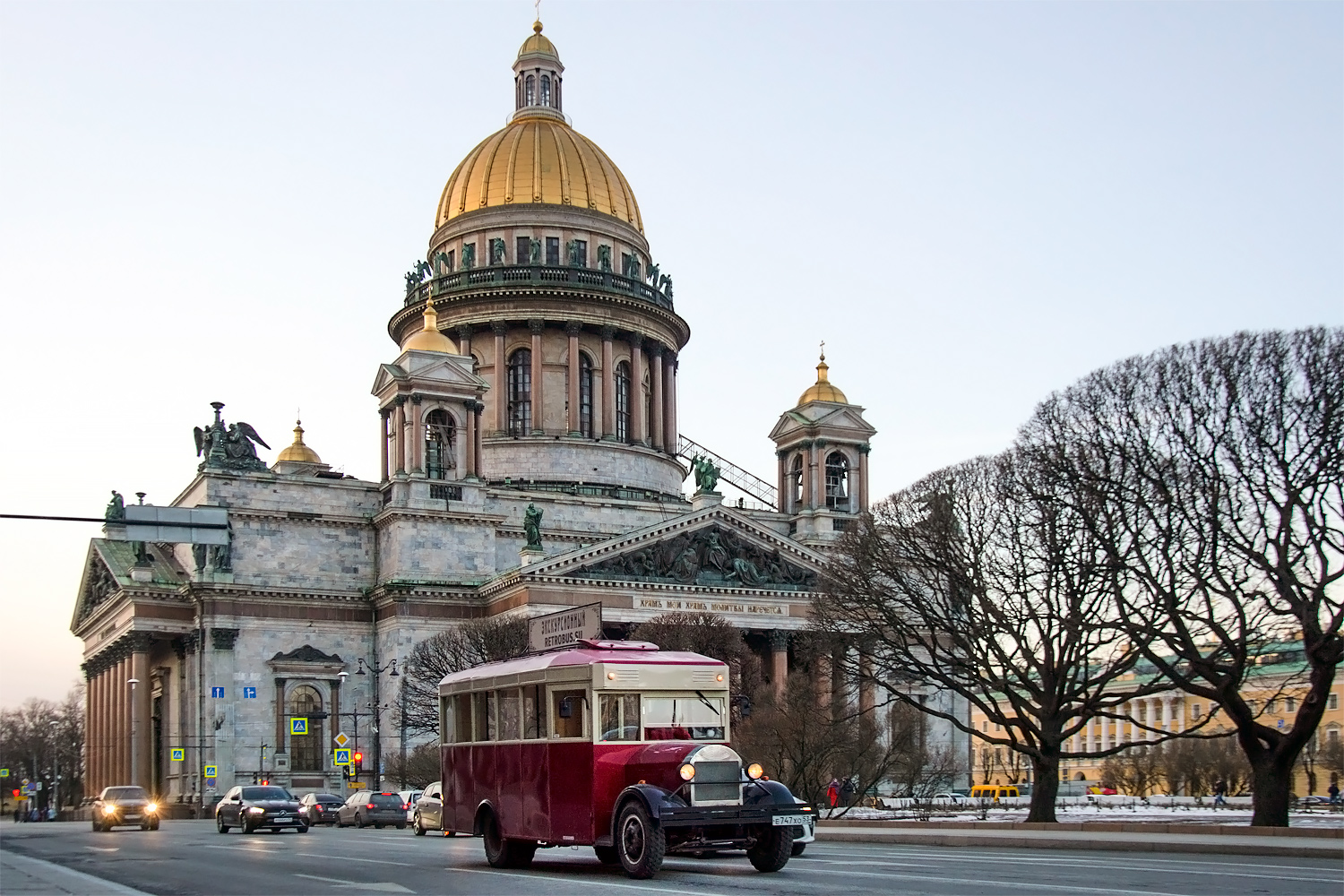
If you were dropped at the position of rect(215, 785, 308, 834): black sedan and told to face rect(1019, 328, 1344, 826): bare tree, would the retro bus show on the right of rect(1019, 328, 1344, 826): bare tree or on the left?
right

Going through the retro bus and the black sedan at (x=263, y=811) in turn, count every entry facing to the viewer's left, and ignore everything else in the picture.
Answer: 0

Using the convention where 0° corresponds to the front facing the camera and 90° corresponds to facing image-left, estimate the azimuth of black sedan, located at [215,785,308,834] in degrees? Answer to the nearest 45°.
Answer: approximately 315°

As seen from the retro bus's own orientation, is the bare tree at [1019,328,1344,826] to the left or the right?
on its left

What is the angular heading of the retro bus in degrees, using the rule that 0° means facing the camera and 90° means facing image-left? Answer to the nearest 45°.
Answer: approximately 315°
